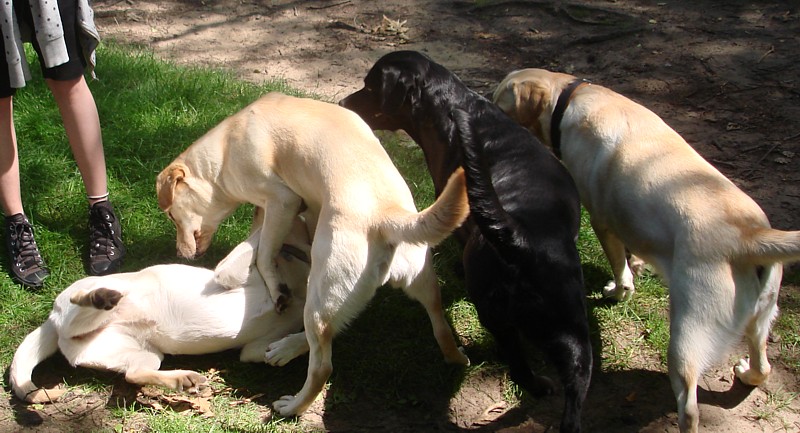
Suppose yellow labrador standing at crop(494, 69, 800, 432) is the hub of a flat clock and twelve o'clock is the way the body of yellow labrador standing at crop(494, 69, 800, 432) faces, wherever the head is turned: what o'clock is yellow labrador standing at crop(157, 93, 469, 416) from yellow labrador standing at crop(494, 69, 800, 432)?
yellow labrador standing at crop(157, 93, 469, 416) is roughly at 10 o'clock from yellow labrador standing at crop(494, 69, 800, 432).

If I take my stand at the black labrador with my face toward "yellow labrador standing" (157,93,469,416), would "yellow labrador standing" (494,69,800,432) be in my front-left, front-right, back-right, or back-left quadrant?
back-right

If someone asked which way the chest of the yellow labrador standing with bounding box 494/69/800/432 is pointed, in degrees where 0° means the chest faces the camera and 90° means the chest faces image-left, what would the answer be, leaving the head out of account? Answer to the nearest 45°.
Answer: approximately 135°

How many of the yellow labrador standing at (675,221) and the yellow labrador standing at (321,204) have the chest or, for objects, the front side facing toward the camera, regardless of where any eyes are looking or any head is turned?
0

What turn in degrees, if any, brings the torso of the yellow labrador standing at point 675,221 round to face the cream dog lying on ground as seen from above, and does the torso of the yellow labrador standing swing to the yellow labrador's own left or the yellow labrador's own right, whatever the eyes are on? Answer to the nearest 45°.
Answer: approximately 90° to the yellow labrador's own left

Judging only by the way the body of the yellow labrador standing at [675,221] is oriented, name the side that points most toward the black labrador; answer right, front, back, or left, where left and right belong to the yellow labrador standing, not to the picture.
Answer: left

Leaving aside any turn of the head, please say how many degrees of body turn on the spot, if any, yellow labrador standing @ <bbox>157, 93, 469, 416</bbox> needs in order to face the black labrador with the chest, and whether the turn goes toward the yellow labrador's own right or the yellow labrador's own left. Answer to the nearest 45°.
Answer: approximately 180°

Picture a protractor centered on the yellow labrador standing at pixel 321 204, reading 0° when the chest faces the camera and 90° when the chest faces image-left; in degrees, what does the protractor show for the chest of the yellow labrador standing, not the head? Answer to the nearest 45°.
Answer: approximately 135°
